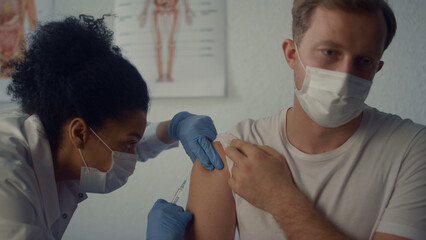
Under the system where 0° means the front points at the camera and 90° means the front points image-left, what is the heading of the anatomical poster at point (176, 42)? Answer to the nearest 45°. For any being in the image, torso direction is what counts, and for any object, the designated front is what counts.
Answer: approximately 0°

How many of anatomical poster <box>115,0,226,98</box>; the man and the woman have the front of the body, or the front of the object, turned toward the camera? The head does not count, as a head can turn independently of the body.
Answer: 2

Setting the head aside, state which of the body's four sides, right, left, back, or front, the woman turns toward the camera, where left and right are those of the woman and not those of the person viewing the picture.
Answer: right

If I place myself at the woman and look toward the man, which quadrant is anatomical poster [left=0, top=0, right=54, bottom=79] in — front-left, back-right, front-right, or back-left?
back-left

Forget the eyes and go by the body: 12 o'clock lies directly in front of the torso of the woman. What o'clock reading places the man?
The man is roughly at 1 o'clock from the woman.

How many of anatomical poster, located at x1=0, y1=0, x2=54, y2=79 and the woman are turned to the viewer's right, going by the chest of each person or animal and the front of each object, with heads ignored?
1

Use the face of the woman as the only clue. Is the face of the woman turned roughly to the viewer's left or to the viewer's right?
to the viewer's right

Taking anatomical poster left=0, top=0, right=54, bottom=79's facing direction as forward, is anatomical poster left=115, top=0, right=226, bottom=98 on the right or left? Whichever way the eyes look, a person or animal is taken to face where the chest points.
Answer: on its left

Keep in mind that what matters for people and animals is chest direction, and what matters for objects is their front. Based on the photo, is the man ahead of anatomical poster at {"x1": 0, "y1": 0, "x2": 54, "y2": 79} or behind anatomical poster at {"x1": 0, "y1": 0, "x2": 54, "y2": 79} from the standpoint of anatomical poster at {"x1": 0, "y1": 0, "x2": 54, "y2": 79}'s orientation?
ahead

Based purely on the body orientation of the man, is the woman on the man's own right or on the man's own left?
on the man's own right

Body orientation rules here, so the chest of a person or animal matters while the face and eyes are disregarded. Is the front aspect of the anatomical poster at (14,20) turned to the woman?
yes

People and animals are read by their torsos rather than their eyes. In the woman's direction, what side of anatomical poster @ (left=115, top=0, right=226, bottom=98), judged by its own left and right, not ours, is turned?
front
